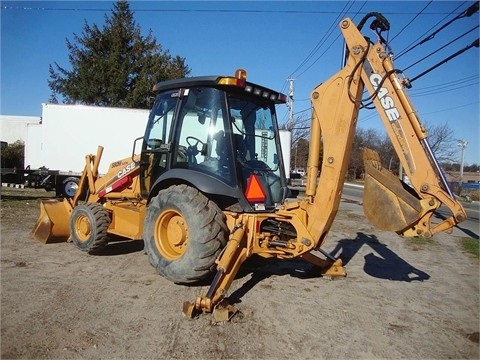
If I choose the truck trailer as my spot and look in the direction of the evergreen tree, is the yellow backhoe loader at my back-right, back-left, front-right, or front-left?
back-right

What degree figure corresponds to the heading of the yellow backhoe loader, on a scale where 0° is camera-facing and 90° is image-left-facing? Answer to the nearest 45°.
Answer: approximately 135°

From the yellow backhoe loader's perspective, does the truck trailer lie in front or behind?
in front

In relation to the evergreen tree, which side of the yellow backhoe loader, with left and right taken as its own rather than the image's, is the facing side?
front
